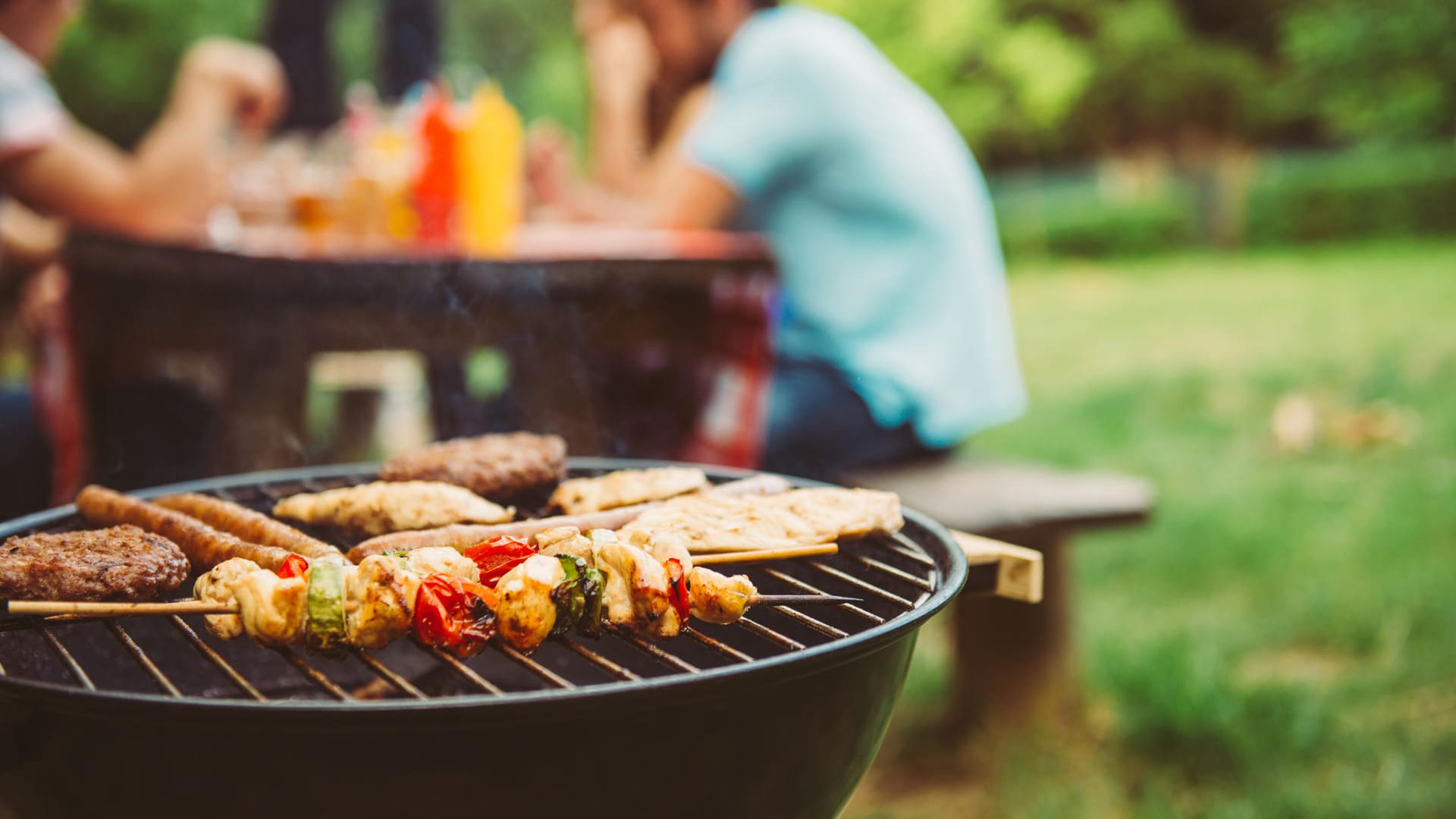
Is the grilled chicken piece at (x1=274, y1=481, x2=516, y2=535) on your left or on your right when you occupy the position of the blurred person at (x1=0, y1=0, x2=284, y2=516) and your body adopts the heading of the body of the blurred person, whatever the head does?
on your right

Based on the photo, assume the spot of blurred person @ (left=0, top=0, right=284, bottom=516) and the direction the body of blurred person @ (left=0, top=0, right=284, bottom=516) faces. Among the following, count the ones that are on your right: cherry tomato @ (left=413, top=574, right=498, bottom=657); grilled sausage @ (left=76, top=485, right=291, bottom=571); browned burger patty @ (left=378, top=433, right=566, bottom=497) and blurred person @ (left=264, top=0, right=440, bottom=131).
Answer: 3

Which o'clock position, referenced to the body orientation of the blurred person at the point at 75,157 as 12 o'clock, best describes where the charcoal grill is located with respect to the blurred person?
The charcoal grill is roughly at 3 o'clock from the blurred person.

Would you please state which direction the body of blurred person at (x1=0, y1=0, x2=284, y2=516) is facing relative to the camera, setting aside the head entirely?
to the viewer's right

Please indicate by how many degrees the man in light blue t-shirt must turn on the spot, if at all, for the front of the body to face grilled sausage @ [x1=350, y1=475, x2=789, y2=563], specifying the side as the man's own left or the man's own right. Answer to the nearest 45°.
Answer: approximately 90° to the man's own left

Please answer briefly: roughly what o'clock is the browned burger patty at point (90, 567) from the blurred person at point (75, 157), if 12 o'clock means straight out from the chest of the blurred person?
The browned burger patty is roughly at 3 o'clock from the blurred person.

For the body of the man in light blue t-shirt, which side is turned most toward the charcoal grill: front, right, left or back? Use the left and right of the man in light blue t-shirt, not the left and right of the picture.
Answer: left

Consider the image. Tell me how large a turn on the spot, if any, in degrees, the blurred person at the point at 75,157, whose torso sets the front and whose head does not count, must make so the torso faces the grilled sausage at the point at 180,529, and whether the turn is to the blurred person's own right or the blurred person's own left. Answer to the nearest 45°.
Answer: approximately 90° to the blurred person's own right

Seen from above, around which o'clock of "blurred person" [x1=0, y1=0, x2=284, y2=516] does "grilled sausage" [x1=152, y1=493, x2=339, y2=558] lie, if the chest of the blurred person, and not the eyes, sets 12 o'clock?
The grilled sausage is roughly at 3 o'clock from the blurred person.

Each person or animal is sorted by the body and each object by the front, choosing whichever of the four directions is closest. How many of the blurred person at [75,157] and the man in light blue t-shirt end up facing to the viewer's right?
1

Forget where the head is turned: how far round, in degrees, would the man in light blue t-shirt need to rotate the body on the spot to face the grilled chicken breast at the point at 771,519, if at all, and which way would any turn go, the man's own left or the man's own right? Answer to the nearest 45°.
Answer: approximately 90° to the man's own left

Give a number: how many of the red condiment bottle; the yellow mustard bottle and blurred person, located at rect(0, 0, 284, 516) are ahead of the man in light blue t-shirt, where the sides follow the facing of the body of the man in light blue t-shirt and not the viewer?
3

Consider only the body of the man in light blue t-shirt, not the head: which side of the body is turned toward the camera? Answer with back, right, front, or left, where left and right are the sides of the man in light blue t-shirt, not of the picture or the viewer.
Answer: left

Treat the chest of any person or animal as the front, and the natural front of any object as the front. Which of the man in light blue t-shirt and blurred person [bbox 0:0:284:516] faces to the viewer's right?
the blurred person
